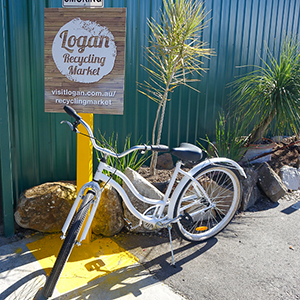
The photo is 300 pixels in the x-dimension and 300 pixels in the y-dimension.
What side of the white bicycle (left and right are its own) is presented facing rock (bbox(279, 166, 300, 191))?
back

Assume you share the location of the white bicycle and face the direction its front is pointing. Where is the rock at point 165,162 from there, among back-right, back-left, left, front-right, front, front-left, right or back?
back-right

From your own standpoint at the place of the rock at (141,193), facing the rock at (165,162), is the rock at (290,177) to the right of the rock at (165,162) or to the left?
right

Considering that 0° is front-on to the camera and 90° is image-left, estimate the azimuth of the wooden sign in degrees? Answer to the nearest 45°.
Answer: approximately 0°

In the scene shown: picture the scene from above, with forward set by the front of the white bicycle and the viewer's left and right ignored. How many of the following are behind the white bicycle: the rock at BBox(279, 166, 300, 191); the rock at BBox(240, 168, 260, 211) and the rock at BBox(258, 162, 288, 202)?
3

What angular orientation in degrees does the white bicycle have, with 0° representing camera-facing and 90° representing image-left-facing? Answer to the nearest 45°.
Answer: approximately 45°
